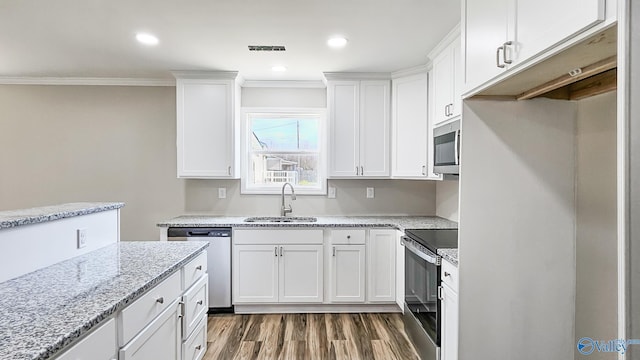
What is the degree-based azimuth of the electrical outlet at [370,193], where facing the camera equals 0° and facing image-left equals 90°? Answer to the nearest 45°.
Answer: approximately 0°

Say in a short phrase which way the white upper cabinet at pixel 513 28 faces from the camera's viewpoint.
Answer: facing the viewer and to the left of the viewer

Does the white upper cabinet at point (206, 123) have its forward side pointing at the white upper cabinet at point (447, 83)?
no

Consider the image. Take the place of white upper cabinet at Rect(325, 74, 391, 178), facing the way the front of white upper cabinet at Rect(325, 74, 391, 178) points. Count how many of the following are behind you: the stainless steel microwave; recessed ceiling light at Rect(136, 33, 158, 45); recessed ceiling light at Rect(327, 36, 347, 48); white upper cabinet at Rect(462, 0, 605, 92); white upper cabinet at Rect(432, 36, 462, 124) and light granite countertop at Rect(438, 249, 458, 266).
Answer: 0

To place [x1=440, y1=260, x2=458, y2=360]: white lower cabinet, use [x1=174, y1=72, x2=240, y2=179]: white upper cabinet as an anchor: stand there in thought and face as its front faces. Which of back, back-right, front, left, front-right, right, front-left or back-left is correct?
front-left

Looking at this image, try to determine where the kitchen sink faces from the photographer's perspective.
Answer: facing the viewer

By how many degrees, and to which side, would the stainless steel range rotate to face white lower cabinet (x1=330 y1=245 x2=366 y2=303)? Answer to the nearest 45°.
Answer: approximately 90° to its right

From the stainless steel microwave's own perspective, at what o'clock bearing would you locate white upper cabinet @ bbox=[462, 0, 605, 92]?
The white upper cabinet is roughly at 10 o'clock from the stainless steel microwave.

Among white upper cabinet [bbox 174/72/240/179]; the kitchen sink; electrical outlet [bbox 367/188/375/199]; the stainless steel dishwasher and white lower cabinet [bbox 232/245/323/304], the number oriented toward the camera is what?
5

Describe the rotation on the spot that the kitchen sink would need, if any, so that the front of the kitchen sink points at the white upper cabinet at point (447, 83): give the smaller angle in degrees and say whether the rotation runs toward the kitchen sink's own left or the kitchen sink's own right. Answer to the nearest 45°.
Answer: approximately 45° to the kitchen sink's own left

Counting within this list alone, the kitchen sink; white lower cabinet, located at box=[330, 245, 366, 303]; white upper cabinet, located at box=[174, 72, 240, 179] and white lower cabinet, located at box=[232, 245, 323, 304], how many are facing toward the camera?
4

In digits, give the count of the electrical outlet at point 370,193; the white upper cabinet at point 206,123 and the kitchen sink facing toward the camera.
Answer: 3

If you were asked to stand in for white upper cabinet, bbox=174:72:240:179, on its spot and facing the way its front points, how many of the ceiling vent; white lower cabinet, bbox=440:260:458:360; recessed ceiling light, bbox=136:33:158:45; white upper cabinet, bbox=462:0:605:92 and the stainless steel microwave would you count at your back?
0

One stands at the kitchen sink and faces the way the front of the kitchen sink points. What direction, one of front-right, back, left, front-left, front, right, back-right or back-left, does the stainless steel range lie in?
front-left

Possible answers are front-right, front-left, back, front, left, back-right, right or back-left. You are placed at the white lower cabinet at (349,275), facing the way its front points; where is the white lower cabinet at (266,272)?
right

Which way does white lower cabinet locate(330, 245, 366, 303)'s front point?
toward the camera

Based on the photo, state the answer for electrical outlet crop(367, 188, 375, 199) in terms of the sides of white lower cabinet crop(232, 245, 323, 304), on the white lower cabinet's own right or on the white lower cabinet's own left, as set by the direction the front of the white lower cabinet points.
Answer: on the white lower cabinet's own left

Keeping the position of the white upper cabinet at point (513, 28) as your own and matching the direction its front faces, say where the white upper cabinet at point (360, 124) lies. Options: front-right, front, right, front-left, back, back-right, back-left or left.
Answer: right

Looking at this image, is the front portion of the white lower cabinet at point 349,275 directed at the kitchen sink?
no
